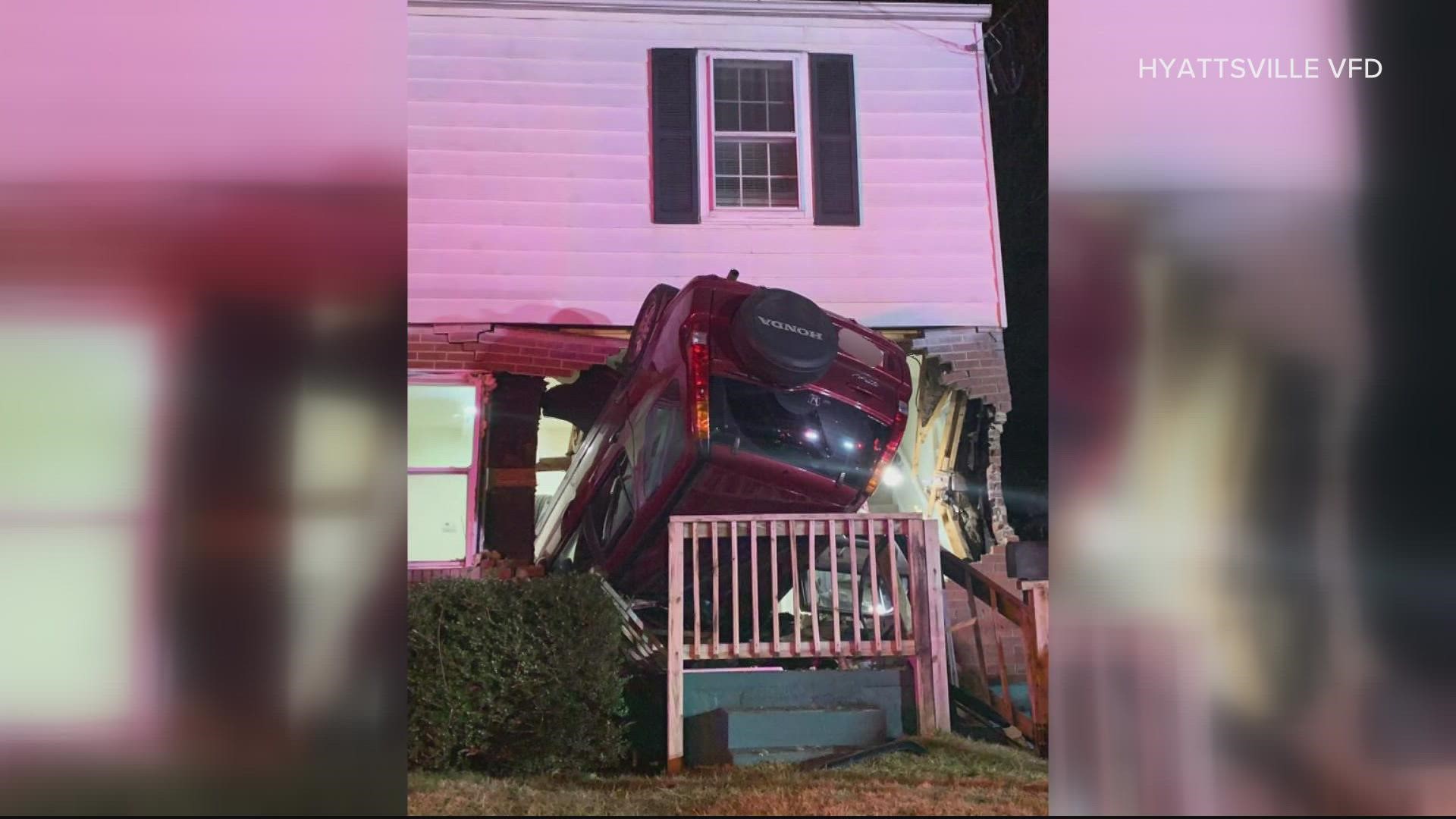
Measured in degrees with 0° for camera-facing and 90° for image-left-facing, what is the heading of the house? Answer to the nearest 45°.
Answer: approximately 0°
